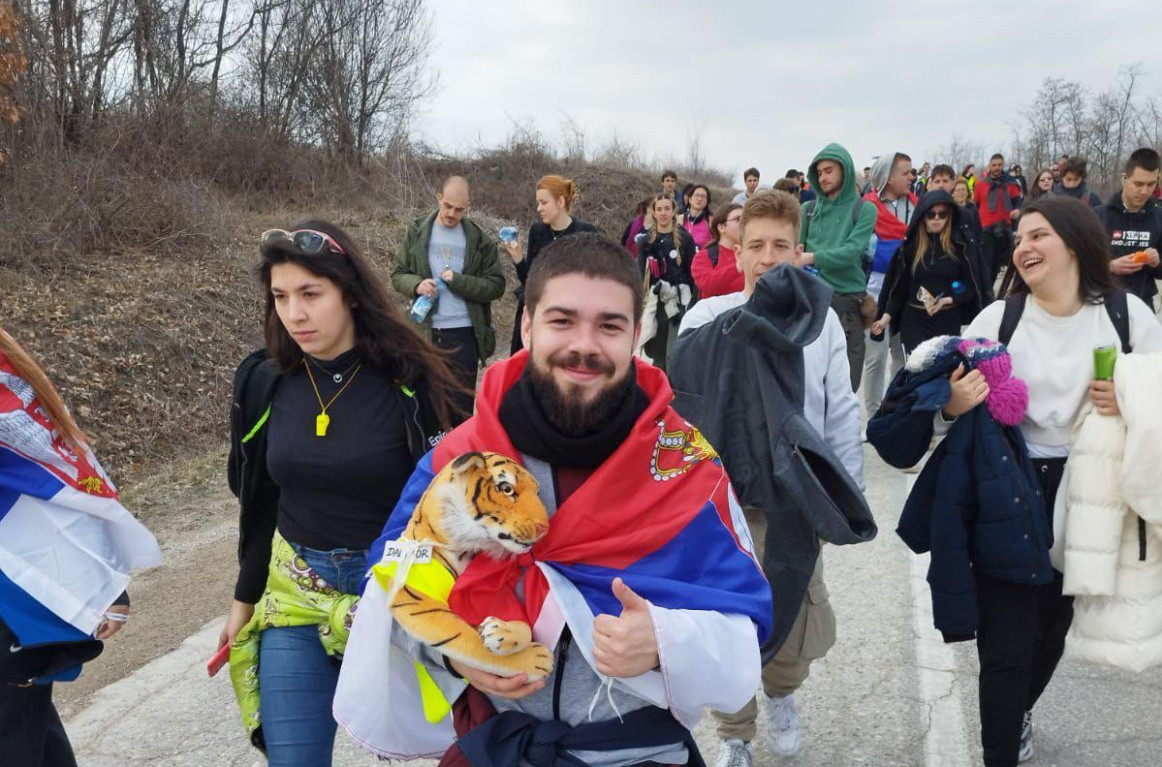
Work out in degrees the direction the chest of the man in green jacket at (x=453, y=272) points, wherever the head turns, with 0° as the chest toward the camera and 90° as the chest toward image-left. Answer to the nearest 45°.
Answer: approximately 0°

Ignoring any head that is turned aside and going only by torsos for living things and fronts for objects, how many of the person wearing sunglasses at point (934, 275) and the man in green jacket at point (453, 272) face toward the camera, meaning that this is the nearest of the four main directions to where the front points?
2

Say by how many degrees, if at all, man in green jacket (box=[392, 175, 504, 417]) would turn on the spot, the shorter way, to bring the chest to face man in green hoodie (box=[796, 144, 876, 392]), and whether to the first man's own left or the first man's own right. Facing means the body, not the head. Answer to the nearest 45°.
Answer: approximately 90° to the first man's own left

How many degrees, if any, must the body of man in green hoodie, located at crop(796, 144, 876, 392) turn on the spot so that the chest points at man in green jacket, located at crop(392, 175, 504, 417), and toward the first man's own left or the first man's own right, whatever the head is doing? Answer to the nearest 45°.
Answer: approximately 45° to the first man's own right

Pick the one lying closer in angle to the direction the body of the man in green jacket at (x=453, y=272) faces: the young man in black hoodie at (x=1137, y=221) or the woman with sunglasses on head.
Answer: the woman with sunglasses on head

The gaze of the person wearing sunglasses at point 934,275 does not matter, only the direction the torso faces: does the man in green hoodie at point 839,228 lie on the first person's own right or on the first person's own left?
on the first person's own right

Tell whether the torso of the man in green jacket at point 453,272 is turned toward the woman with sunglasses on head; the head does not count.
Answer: yes

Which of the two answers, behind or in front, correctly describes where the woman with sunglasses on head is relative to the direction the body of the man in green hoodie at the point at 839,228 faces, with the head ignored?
in front

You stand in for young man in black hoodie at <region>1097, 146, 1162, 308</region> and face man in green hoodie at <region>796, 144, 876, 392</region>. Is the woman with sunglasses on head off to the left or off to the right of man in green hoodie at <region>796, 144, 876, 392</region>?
left

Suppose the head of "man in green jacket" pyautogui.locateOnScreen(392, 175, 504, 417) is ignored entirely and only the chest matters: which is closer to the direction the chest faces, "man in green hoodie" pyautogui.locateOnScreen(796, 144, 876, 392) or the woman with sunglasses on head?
the woman with sunglasses on head
